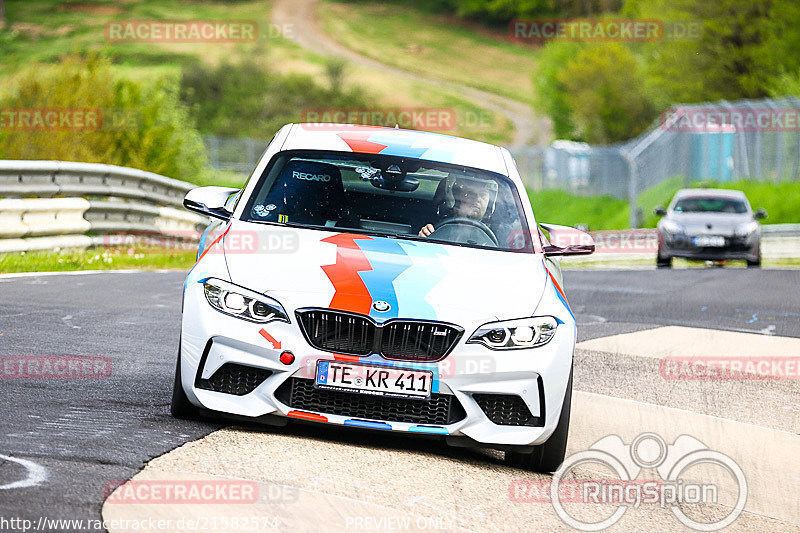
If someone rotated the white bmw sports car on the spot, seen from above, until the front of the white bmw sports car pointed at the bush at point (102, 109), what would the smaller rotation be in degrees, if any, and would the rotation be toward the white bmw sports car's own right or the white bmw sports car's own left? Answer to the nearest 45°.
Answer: approximately 180°

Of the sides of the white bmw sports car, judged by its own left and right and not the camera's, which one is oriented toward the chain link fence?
back

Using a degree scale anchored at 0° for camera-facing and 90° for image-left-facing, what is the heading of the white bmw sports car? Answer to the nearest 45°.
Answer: approximately 0°

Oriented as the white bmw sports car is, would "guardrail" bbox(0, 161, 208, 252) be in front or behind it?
behind

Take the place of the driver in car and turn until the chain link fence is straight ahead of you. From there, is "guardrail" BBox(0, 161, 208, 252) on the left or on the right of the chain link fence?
left
